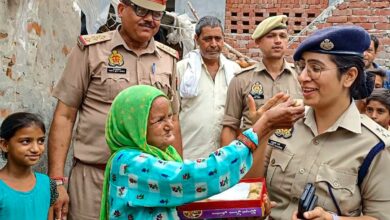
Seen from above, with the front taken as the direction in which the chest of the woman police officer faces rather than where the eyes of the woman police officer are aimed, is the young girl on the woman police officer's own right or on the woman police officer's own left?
on the woman police officer's own right

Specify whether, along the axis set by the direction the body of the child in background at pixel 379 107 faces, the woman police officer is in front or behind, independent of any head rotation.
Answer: in front

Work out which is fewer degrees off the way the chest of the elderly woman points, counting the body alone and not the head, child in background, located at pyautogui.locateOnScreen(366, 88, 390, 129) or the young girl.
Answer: the child in background

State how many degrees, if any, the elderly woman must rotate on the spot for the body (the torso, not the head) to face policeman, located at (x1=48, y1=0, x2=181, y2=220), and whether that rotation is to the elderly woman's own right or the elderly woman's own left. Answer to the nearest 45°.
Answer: approximately 135° to the elderly woman's own left

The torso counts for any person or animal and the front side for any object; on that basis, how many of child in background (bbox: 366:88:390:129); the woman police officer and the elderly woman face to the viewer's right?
1

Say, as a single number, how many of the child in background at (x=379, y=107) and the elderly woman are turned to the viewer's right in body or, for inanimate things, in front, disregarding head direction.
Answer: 1

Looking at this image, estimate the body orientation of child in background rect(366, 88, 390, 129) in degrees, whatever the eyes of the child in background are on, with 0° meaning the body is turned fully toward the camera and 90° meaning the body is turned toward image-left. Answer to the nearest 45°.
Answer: approximately 45°

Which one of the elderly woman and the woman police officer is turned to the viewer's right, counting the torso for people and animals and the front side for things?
the elderly woman

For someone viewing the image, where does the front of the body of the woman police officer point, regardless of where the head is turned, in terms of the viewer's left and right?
facing the viewer and to the left of the viewer

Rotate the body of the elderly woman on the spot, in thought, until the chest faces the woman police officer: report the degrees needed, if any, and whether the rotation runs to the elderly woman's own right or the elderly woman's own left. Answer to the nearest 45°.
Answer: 0° — they already face them

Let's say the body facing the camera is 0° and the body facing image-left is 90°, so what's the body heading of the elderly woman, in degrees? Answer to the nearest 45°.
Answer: approximately 270°

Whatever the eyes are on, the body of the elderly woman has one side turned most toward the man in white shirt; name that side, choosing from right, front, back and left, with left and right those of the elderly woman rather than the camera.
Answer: left

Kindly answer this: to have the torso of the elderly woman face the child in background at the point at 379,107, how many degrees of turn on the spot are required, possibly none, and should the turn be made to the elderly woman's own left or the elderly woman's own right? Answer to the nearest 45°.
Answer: approximately 45° to the elderly woman's own left

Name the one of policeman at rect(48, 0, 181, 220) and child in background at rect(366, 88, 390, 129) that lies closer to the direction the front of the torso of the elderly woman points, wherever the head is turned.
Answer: the child in background
